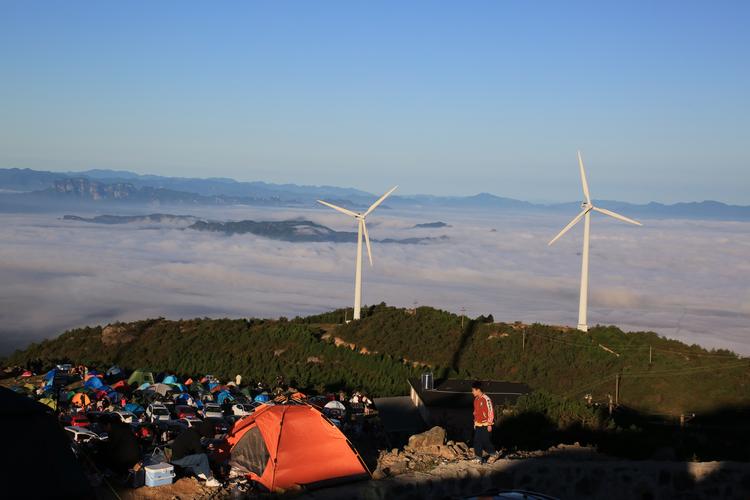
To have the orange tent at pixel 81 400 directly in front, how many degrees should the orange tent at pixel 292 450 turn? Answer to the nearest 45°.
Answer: approximately 90° to its right

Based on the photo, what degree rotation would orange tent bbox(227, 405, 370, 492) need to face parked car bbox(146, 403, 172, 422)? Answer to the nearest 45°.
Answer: approximately 135° to its right

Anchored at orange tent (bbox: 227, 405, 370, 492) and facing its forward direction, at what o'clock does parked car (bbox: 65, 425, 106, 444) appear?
The parked car is roughly at 2 o'clock from the orange tent.

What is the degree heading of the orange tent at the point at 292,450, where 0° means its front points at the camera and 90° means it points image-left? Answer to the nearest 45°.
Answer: approximately 45°

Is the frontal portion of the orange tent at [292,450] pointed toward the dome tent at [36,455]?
yes

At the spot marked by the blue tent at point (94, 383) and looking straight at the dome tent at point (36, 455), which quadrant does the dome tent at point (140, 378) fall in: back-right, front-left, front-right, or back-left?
back-left

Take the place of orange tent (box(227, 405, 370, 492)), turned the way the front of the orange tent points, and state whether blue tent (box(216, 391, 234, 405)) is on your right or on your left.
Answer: on your right

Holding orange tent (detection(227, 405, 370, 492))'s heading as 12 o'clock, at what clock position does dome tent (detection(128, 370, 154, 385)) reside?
The dome tent is roughly at 4 o'clock from the orange tent.
